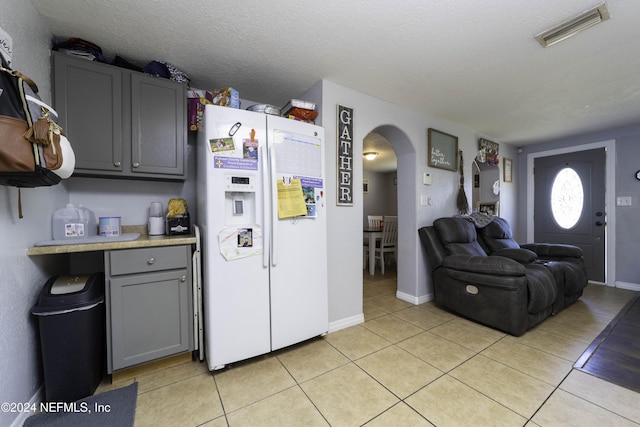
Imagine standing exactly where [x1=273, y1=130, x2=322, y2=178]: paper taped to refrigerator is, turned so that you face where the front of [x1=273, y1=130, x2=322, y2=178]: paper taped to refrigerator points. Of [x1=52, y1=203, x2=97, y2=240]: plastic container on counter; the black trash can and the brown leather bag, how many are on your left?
0

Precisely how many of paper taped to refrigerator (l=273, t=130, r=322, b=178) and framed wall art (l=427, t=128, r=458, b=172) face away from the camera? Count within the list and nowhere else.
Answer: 0

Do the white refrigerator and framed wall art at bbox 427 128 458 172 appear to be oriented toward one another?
no

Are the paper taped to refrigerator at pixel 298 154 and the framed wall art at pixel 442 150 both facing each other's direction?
no

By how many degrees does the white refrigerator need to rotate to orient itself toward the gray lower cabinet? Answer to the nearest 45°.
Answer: approximately 135° to its right

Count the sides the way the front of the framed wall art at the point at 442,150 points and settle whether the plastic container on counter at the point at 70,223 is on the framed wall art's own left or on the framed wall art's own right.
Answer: on the framed wall art's own right

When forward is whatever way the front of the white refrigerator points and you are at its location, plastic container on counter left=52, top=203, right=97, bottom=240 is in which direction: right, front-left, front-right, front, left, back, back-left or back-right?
back-right

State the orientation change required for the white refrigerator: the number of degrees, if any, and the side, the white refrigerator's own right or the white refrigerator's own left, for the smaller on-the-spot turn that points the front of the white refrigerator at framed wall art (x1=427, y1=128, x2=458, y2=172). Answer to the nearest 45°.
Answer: approximately 45° to the white refrigerator's own left

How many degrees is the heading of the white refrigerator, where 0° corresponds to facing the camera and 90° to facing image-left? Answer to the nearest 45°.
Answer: approximately 315°

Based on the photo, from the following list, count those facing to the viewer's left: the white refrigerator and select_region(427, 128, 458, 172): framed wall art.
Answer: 0

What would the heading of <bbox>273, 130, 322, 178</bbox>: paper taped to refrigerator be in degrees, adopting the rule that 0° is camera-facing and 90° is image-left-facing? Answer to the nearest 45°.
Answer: approximately 315°

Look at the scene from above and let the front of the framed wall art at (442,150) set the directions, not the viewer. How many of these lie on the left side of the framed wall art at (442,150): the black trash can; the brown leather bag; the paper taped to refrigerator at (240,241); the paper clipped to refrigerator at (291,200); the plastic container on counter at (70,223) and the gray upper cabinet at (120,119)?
0

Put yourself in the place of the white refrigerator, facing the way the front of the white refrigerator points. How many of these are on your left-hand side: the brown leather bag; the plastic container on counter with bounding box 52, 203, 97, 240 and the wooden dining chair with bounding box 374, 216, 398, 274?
1

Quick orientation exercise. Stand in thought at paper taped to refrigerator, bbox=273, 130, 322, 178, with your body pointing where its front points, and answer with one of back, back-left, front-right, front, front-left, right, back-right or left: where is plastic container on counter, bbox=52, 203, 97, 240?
back-right

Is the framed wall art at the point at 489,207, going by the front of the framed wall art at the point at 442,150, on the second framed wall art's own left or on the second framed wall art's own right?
on the second framed wall art's own left

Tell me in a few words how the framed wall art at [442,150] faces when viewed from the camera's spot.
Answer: facing the viewer and to the right of the viewer

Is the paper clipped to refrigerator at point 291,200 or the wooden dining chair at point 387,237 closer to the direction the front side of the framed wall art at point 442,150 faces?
the paper clipped to refrigerator

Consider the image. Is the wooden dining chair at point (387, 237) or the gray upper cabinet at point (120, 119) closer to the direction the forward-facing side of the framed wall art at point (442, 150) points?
the gray upper cabinet
